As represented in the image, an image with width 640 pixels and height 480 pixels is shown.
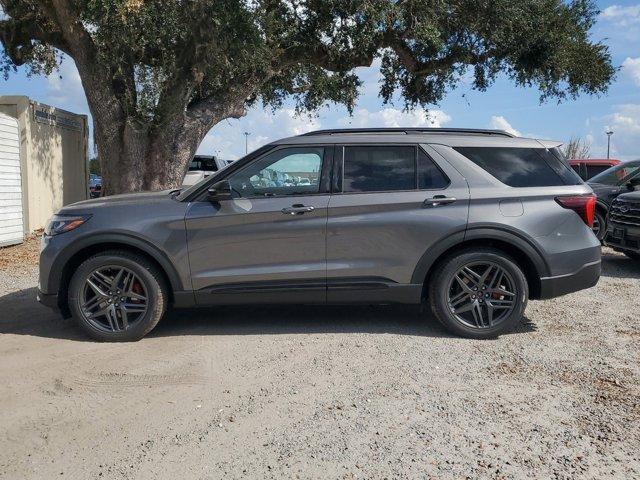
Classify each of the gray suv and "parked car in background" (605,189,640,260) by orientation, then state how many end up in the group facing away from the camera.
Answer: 0

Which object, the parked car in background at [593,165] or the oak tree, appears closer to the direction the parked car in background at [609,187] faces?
the oak tree

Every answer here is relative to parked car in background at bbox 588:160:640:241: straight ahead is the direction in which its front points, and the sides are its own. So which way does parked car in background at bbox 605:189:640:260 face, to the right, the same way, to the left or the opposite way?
the same way

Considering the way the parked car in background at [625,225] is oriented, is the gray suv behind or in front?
in front

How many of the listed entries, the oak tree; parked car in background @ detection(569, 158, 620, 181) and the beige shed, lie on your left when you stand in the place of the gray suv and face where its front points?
0

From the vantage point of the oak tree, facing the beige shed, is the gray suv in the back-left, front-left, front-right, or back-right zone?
back-left

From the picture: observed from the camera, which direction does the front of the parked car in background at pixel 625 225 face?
facing the viewer and to the left of the viewer

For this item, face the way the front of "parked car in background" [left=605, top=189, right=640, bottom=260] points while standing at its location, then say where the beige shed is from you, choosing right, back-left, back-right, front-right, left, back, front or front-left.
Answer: front-right

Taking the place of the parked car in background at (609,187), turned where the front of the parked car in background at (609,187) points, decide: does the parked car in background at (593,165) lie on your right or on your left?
on your right

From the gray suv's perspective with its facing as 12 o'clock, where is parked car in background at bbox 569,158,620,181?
The parked car in background is roughly at 4 o'clock from the gray suv.

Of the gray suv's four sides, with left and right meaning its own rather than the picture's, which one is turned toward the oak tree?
right

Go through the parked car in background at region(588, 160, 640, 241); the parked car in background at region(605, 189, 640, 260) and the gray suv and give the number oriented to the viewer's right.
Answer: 0

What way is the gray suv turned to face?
to the viewer's left

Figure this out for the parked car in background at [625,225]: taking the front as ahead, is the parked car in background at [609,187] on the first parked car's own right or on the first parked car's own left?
on the first parked car's own right

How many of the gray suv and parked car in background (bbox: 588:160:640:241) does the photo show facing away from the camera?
0

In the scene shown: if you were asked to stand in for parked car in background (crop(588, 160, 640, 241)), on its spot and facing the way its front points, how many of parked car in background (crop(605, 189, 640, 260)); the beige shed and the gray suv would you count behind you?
0

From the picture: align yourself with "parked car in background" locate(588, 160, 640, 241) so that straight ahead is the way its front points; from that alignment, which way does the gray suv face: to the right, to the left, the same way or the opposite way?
the same way
